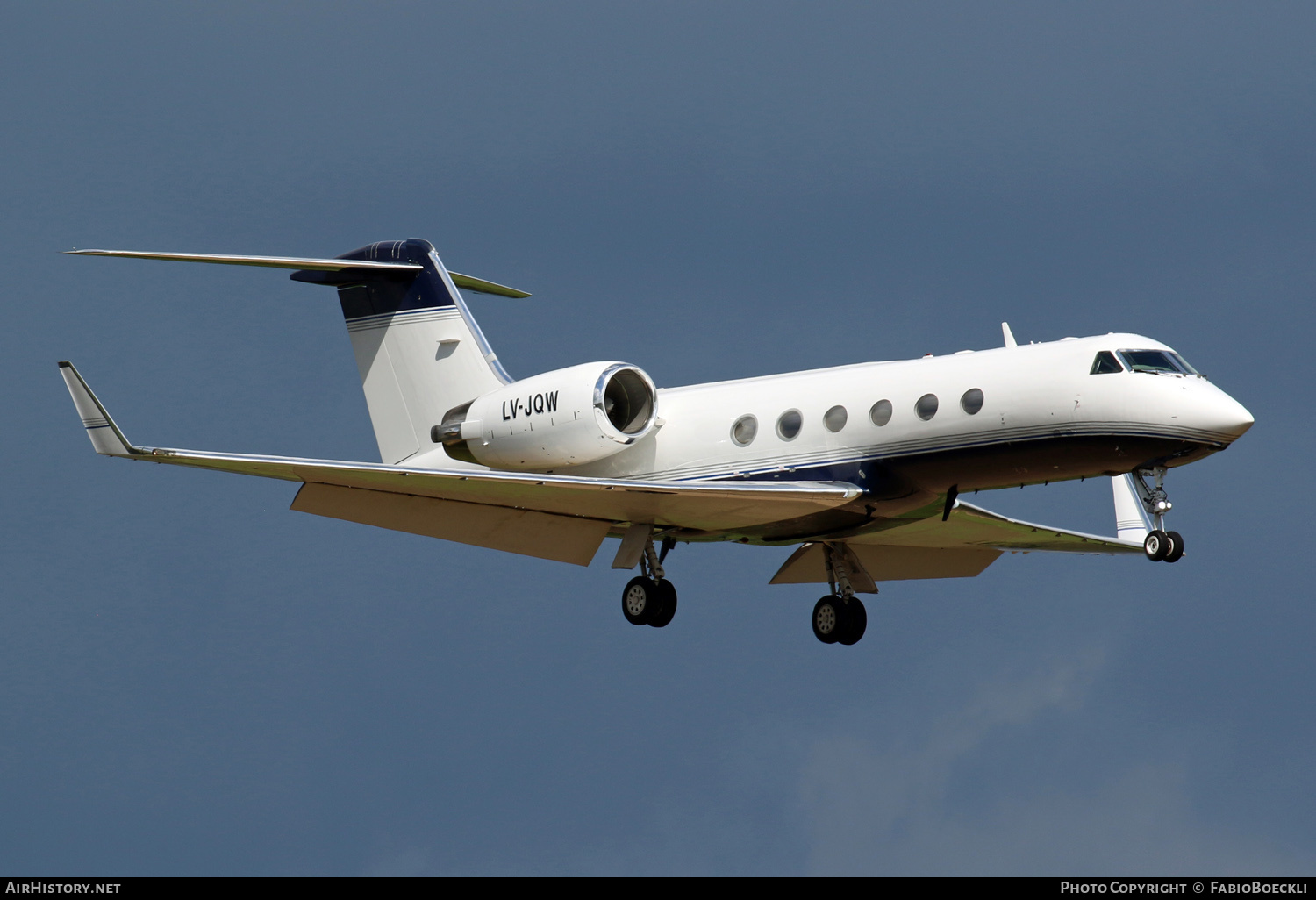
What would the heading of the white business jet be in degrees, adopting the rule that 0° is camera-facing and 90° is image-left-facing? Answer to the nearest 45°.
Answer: approximately 315°
